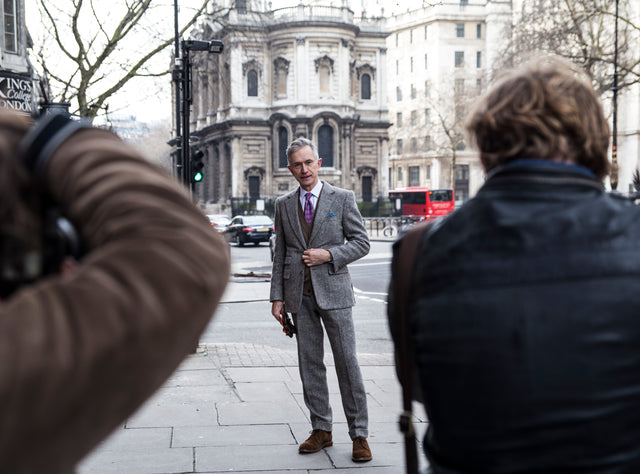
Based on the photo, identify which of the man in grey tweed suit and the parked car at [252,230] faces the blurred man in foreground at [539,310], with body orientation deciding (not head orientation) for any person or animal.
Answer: the man in grey tweed suit

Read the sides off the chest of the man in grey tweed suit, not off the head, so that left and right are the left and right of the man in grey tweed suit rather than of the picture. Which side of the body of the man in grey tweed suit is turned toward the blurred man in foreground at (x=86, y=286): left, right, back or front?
front

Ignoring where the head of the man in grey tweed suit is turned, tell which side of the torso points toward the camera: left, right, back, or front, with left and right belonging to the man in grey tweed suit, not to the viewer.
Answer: front

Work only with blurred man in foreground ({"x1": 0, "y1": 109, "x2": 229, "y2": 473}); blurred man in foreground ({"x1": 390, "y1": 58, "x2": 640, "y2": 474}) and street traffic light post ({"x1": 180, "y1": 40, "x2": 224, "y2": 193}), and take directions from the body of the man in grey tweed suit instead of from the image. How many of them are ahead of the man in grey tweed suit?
2

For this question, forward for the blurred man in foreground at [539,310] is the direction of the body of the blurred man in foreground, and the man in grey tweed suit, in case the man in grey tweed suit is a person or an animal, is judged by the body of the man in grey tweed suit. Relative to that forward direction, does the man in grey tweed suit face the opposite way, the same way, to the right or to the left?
the opposite way

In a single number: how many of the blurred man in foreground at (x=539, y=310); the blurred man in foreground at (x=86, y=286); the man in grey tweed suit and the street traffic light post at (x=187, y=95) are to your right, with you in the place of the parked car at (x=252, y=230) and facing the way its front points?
0

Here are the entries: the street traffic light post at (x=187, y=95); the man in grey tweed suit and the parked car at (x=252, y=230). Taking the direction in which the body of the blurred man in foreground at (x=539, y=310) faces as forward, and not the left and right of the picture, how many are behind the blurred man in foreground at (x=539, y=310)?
0

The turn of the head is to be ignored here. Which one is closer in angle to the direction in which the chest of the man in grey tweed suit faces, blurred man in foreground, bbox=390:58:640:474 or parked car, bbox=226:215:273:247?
the blurred man in foreground

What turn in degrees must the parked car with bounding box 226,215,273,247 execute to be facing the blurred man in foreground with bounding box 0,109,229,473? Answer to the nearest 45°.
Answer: approximately 135° to its left

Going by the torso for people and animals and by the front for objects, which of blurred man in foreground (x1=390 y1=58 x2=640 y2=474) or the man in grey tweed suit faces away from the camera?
the blurred man in foreground

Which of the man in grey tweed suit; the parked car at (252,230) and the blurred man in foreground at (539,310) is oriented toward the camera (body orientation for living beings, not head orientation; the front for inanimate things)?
the man in grey tweed suit

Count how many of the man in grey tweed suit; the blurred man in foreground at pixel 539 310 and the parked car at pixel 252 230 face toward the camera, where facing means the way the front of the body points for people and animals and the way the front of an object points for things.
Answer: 1

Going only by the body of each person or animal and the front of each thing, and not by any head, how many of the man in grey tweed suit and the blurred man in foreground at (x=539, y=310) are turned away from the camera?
1

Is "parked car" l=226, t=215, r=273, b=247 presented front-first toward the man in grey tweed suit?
no

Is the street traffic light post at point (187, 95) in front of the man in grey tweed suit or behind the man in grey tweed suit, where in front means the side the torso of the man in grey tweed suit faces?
behind

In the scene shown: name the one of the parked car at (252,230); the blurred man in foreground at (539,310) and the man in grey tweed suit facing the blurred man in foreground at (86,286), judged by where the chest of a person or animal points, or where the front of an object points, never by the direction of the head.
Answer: the man in grey tweed suit

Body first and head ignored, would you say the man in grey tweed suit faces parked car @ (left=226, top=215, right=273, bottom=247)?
no

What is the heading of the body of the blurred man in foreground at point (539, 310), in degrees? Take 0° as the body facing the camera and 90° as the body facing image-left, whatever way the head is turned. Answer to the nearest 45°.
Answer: approximately 180°
